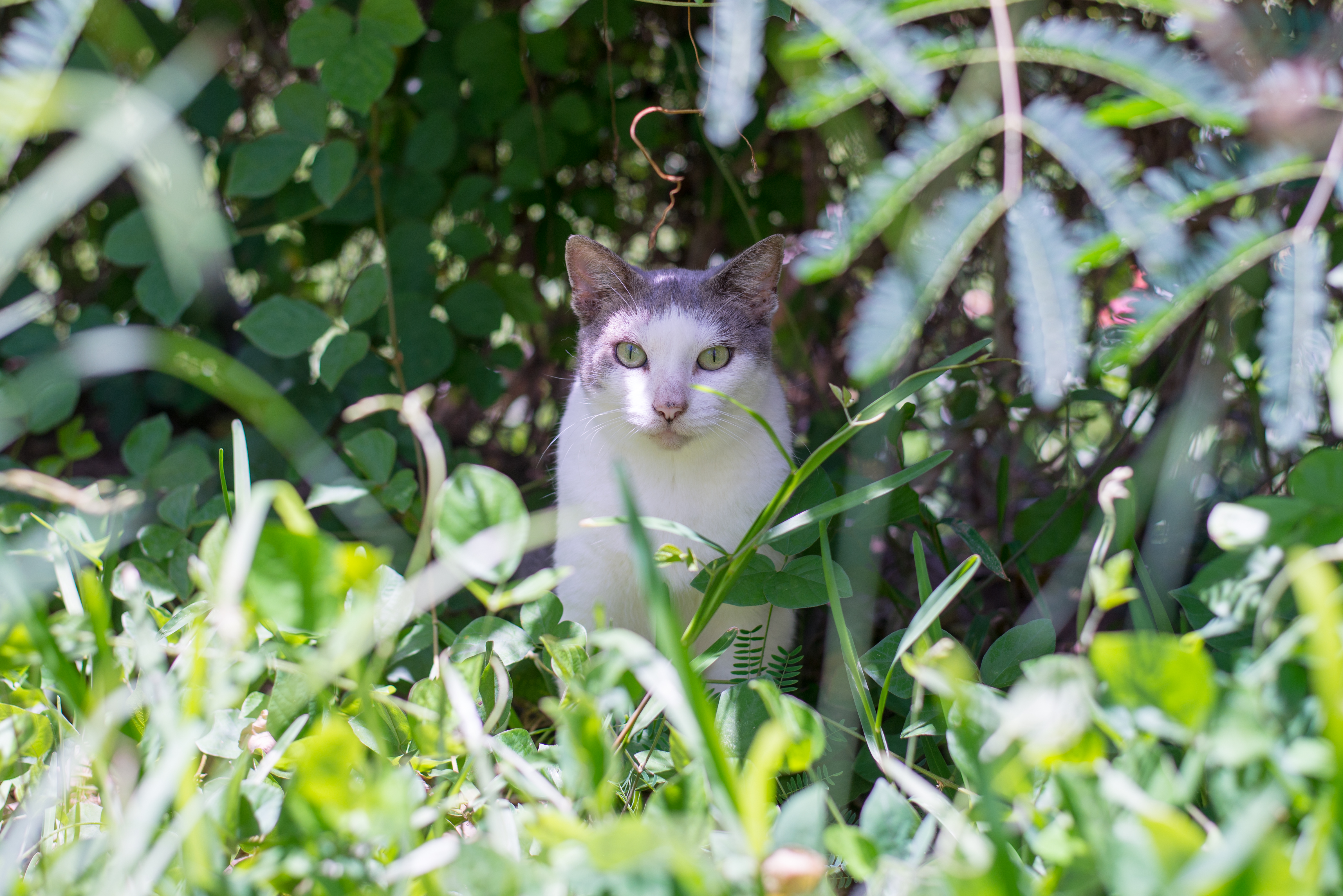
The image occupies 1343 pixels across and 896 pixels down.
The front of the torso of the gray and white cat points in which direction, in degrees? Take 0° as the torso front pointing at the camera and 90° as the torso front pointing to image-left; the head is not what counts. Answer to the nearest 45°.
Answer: approximately 0°

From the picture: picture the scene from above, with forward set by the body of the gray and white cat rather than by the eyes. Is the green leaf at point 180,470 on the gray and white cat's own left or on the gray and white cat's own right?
on the gray and white cat's own right

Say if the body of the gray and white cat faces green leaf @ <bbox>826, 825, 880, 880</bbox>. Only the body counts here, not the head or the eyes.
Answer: yes
